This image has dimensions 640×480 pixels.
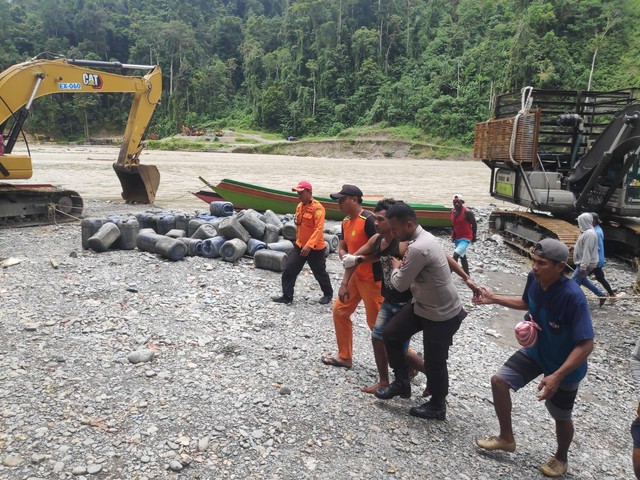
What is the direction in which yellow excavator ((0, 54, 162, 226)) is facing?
to the viewer's right

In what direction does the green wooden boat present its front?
to the viewer's left

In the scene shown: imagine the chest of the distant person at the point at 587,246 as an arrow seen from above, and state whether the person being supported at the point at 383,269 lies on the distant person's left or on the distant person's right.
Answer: on the distant person's left

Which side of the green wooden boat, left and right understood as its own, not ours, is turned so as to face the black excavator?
back

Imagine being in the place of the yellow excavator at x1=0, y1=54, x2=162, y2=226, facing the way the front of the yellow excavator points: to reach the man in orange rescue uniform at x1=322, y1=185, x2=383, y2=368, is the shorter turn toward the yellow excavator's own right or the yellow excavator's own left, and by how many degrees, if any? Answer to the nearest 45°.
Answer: approximately 90° to the yellow excavator's own right

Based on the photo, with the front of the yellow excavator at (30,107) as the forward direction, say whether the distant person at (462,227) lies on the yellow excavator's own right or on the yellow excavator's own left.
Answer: on the yellow excavator's own right

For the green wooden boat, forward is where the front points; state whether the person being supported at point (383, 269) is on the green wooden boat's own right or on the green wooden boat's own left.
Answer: on the green wooden boat's own left
